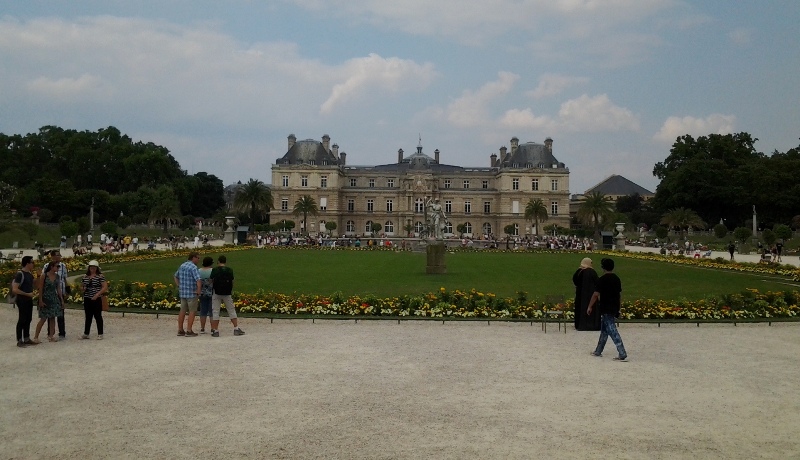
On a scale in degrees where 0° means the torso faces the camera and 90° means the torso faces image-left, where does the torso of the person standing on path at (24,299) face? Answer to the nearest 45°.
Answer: approximately 270°

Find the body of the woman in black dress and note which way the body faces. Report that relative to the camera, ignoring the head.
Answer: away from the camera

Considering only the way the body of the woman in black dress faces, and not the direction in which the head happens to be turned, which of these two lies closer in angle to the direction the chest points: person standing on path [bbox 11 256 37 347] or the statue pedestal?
the statue pedestal

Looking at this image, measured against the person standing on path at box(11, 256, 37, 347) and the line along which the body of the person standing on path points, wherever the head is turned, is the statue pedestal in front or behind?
in front

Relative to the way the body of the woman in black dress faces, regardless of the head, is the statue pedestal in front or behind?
in front

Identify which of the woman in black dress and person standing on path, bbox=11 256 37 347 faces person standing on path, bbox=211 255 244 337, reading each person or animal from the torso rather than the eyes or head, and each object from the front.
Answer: person standing on path, bbox=11 256 37 347

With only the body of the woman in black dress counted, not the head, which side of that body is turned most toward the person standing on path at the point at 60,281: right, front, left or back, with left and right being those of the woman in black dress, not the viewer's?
left

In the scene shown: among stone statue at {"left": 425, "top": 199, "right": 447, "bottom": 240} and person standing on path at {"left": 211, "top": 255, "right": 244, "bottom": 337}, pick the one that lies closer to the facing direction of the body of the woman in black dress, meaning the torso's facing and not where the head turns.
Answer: the stone statue

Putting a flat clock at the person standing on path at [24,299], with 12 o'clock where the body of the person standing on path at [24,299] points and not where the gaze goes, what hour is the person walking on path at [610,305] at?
the person walking on path at [610,305] is roughly at 1 o'clock from the person standing on path at [24,299].

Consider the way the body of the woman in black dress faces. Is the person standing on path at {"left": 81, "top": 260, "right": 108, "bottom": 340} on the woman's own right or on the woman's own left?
on the woman's own left

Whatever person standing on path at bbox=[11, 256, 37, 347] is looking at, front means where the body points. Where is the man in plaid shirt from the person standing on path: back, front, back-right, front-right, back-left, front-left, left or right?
front

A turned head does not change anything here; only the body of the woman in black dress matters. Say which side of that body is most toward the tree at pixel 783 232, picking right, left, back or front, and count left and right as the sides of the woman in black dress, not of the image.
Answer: front

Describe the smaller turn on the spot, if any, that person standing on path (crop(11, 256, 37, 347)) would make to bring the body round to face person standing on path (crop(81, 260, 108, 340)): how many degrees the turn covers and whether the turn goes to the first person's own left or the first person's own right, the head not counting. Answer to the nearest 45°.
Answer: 0° — they already face them

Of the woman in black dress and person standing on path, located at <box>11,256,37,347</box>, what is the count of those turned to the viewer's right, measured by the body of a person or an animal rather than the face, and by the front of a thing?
1
